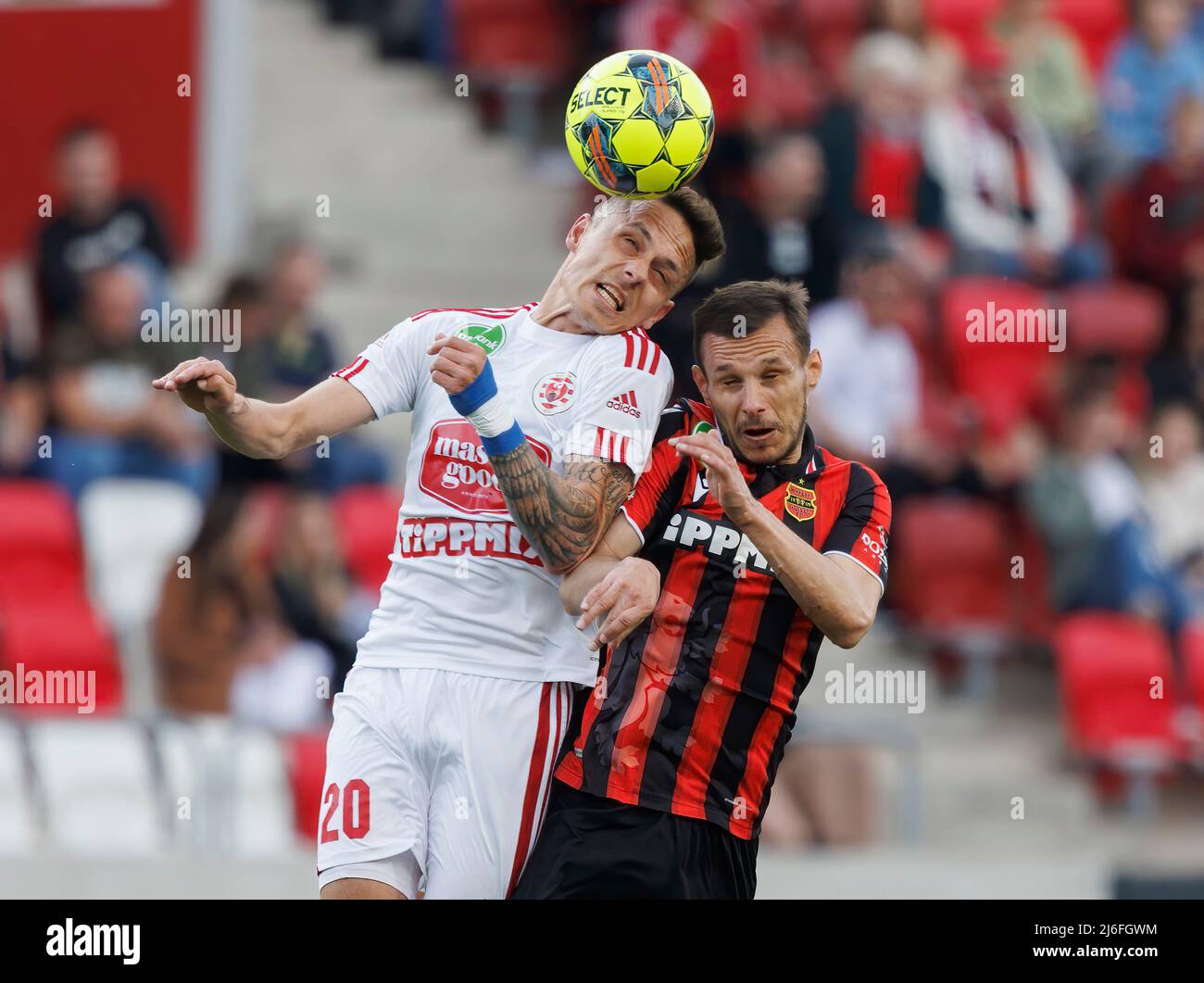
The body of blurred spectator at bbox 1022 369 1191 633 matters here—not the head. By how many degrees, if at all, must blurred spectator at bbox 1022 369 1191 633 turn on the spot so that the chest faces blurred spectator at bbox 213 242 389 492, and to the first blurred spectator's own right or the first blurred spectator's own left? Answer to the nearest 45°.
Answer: approximately 90° to the first blurred spectator's own right

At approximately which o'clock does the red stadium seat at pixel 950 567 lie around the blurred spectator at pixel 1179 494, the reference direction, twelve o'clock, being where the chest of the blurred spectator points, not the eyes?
The red stadium seat is roughly at 2 o'clock from the blurred spectator.

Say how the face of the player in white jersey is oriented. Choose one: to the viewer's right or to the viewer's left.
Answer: to the viewer's right

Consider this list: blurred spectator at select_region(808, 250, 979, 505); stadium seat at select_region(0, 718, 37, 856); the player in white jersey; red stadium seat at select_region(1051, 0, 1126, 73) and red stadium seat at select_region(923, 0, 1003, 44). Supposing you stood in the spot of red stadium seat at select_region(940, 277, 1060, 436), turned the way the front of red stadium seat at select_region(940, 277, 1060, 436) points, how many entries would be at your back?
2

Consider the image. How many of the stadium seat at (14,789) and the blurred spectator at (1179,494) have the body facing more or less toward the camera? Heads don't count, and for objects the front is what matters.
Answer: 2

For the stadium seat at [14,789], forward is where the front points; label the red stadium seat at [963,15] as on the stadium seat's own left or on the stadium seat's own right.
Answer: on the stadium seat's own left

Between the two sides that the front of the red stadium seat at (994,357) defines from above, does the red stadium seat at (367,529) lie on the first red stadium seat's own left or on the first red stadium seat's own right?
on the first red stadium seat's own right

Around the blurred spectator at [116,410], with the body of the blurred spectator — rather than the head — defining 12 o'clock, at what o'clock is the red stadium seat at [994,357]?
The red stadium seat is roughly at 9 o'clock from the blurred spectator.

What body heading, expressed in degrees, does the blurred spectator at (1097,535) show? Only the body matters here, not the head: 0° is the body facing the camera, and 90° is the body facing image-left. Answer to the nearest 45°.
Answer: approximately 315°

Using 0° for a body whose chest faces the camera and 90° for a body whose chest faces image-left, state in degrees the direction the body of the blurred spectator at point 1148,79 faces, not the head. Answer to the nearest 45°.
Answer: approximately 0°
